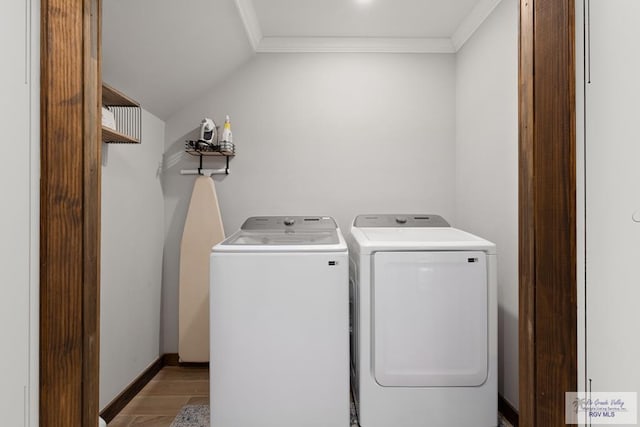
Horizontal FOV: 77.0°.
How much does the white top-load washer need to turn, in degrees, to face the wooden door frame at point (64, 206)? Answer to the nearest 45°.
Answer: approximately 45° to its right

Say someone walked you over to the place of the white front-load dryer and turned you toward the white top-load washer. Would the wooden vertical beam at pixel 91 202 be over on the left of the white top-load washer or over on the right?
left

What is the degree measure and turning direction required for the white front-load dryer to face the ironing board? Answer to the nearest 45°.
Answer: approximately 90° to its right

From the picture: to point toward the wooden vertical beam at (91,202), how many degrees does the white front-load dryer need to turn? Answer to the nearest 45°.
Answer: approximately 45° to its right

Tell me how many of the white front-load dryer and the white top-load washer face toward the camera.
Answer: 2

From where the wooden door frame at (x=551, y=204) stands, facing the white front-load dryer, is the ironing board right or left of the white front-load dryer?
left

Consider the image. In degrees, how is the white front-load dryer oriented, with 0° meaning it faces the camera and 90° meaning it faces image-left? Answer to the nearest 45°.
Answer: approximately 0°

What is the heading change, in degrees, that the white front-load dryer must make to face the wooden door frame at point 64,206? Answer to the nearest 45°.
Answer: approximately 45° to its right

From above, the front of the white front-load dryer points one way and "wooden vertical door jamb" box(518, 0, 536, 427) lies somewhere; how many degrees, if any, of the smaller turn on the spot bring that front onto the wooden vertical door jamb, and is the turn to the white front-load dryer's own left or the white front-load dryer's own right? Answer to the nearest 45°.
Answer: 0° — it already faces it

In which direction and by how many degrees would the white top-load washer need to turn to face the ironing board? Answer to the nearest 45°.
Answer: approximately 135° to its right

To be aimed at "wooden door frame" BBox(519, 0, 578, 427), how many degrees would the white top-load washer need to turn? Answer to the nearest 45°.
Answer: approximately 45° to its left

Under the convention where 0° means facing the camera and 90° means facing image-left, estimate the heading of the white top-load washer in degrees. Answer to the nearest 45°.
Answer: approximately 0°

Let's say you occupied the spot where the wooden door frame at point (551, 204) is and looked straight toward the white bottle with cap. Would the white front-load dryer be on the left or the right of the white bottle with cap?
right
